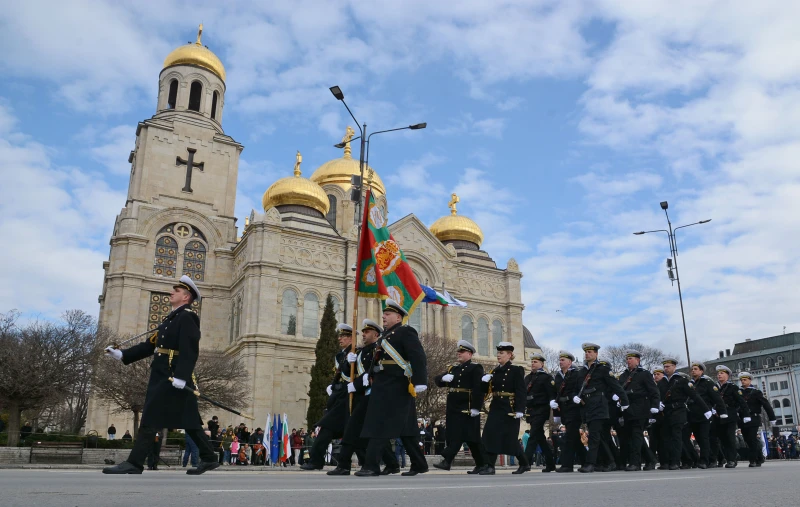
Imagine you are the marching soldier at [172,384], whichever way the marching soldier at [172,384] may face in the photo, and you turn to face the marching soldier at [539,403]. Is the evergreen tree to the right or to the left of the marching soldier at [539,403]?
left

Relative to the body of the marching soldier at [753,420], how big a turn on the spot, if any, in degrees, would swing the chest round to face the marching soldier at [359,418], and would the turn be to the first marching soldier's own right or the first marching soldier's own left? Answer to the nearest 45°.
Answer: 0° — they already face them

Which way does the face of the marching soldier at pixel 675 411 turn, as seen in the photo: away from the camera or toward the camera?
toward the camera

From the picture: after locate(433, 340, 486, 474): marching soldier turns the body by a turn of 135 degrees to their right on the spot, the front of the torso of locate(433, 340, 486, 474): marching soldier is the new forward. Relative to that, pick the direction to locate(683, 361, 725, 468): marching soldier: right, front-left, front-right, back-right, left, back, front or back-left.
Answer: front-right

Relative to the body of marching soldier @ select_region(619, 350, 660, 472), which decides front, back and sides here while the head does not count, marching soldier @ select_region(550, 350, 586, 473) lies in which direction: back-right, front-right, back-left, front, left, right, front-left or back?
front

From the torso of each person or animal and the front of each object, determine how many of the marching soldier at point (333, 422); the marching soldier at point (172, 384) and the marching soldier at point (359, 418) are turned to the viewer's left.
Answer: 3

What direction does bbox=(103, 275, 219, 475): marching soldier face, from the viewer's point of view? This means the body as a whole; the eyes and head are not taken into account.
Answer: to the viewer's left

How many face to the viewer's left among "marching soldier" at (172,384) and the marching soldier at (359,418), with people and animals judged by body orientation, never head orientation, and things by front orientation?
2

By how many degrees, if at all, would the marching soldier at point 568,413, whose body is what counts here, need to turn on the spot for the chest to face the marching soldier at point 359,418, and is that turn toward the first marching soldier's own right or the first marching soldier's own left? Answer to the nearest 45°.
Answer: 0° — they already face them

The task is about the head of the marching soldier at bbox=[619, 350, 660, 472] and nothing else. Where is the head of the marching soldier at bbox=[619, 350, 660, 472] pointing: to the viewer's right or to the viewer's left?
to the viewer's left

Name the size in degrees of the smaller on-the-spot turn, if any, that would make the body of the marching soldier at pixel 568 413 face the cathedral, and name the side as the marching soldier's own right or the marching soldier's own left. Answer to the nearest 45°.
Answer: approximately 90° to the marching soldier's own right

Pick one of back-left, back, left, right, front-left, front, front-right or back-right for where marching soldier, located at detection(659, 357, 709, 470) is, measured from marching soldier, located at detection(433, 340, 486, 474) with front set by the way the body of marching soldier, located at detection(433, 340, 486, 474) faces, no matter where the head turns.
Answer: back

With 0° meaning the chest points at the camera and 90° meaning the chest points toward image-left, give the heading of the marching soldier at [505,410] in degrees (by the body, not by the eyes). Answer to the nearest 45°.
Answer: approximately 45°

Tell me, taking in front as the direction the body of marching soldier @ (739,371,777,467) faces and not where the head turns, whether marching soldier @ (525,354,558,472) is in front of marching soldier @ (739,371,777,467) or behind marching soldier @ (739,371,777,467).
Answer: in front

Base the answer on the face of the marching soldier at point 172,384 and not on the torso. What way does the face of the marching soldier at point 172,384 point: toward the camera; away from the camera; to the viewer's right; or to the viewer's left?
to the viewer's left

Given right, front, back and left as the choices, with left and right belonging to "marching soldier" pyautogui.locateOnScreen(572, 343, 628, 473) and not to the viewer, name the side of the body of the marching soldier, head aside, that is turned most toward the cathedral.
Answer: right

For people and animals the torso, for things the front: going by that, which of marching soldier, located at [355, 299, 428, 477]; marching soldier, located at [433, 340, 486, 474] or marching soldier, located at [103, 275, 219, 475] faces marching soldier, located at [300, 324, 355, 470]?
marching soldier, located at [433, 340, 486, 474]

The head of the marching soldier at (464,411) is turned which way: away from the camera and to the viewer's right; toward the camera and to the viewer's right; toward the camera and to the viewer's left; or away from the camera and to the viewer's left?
toward the camera and to the viewer's left

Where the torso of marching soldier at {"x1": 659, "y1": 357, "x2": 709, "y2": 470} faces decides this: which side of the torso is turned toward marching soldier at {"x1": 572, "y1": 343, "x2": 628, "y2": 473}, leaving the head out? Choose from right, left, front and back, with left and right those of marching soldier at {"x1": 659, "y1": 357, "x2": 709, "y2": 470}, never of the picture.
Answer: front

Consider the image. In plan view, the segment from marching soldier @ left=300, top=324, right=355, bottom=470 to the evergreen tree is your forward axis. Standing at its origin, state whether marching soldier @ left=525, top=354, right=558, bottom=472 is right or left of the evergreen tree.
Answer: right

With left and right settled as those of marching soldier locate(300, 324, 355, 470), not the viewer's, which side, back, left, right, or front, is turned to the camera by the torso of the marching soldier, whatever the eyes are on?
left
